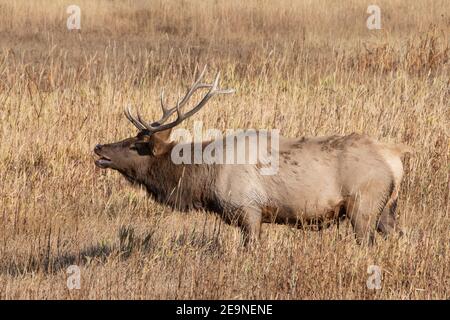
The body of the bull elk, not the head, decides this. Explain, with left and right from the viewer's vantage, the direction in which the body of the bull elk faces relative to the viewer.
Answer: facing to the left of the viewer
